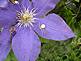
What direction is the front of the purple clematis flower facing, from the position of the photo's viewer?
facing the viewer
